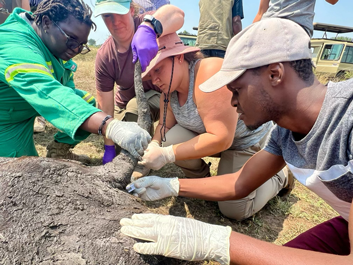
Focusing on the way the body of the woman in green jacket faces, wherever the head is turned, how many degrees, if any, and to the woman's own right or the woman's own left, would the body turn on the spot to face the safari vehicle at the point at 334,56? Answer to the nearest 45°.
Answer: approximately 45° to the woman's own left

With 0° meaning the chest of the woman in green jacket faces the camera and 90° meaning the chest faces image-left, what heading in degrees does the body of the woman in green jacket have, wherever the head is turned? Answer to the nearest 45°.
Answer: approximately 270°

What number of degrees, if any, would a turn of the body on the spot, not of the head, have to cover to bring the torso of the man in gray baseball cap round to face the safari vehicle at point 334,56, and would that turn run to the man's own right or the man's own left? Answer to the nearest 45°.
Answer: approximately 90° to the man's own right

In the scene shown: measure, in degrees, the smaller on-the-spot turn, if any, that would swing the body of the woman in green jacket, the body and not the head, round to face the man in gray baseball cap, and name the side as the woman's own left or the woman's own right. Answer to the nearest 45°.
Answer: approximately 45° to the woman's own right

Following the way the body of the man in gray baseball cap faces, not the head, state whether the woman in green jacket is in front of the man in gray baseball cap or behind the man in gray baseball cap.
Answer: in front

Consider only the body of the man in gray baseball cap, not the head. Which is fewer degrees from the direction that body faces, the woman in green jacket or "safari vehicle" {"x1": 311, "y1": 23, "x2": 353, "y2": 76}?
the woman in green jacket

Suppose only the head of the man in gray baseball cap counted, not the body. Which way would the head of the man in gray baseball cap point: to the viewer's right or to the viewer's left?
to the viewer's left

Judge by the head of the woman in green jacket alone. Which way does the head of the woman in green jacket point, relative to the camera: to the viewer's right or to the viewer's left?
to the viewer's right

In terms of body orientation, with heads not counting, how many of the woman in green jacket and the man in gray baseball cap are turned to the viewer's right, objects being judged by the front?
1

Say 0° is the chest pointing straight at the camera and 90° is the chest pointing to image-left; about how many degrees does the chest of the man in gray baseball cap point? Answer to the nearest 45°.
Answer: approximately 90°
